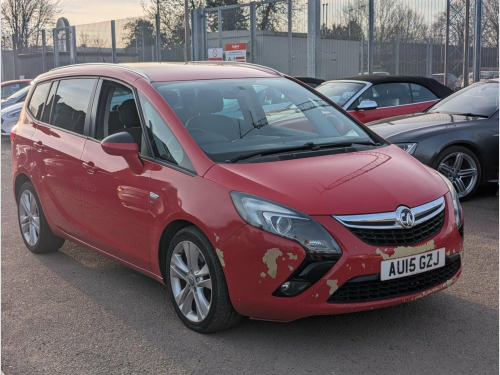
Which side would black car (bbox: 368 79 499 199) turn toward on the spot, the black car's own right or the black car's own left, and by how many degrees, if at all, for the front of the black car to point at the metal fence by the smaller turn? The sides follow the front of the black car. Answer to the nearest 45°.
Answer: approximately 135° to the black car's own right

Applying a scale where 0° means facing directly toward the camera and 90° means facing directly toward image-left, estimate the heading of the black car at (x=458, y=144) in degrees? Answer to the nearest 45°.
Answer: approximately 45°

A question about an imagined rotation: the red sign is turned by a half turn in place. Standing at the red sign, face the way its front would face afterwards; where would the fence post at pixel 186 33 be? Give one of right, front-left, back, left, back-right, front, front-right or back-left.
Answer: front-left

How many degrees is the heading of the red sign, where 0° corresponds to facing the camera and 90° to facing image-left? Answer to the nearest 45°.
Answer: approximately 0°

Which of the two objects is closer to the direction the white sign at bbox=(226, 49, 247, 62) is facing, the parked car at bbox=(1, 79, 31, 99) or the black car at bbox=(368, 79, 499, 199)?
the black car

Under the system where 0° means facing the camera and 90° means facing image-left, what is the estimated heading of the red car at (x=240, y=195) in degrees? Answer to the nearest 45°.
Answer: approximately 315°

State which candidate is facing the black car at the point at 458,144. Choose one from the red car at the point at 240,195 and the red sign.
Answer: the red sign

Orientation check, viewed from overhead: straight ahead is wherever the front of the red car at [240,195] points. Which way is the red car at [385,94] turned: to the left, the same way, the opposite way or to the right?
to the right
